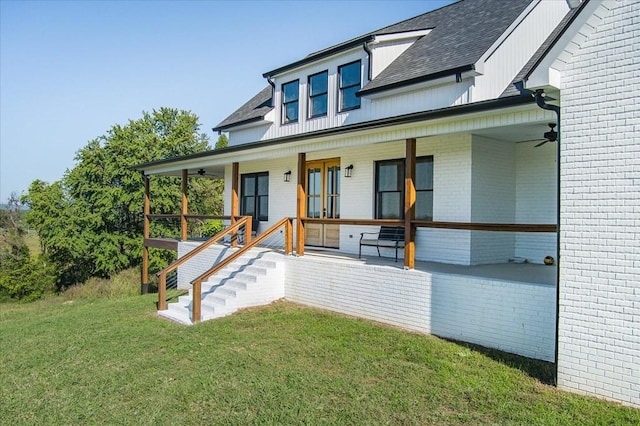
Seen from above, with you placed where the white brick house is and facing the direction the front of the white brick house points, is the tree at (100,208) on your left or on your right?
on your right

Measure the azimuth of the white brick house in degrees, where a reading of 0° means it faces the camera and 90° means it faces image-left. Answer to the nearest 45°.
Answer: approximately 45°

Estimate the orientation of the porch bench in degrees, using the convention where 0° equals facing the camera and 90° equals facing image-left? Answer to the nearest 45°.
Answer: approximately 45°

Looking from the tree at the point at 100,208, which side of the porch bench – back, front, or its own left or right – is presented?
right
